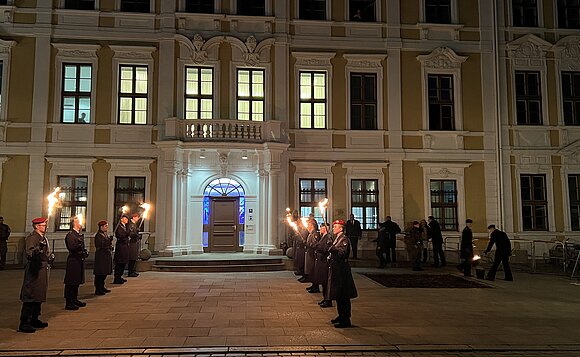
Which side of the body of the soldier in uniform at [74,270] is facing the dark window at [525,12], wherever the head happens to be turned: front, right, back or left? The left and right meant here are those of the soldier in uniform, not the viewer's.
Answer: front

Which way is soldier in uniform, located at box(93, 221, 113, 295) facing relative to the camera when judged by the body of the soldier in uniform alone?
to the viewer's right

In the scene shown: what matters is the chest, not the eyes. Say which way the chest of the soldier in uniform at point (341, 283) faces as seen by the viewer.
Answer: to the viewer's left

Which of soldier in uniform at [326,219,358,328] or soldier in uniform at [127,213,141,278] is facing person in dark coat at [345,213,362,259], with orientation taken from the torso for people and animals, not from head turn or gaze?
soldier in uniform at [127,213,141,278]

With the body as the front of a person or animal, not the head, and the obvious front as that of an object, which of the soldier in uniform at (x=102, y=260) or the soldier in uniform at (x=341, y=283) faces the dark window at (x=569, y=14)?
the soldier in uniform at (x=102, y=260)

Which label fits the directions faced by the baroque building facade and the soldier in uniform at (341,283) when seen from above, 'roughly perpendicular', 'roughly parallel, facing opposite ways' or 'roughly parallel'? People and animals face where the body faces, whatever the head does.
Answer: roughly perpendicular

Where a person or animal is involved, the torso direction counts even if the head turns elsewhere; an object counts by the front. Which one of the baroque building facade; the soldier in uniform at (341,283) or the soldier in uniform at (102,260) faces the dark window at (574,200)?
the soldier in uniform at (102,260)

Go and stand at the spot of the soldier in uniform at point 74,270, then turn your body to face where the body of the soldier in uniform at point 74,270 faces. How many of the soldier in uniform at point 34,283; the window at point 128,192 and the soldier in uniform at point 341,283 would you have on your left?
1

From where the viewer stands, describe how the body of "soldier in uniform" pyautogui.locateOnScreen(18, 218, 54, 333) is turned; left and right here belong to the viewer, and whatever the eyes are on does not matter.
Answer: facing to the right of the viewer

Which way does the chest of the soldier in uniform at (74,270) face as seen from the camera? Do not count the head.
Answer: to the viewer's right

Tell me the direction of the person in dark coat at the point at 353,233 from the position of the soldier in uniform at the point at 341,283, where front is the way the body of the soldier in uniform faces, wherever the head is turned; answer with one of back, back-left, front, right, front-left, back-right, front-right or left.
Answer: right

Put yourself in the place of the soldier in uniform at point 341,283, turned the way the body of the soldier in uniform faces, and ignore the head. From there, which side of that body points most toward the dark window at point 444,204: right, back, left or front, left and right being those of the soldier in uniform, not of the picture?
right

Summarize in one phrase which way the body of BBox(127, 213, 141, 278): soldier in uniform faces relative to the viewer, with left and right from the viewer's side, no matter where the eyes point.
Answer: facing to the right of the viewer

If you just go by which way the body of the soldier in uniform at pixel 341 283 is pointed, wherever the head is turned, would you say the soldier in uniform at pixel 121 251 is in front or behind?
in front

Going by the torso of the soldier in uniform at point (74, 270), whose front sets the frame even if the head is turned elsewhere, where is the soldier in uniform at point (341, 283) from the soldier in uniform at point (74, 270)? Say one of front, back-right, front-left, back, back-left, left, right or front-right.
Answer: front-right

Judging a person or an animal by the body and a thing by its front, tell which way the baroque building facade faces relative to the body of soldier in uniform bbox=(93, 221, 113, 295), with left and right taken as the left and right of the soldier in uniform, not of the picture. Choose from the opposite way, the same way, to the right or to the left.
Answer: to the right
